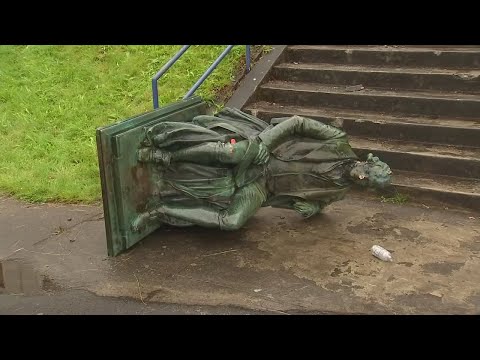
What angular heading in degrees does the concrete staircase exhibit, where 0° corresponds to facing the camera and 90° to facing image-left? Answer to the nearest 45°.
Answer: approximately 0°

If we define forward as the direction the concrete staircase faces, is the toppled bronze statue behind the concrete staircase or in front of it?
in front
